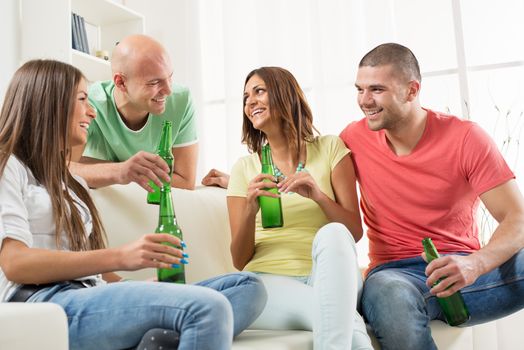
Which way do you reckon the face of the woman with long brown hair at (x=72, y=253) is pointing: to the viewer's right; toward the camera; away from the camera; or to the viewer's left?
to the viewer's right

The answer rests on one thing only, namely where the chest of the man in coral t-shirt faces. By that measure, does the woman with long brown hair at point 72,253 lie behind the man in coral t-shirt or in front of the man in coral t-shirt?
in front

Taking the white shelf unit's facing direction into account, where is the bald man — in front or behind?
in front

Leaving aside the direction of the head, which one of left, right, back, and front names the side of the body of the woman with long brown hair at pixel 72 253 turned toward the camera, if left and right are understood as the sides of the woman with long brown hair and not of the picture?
right

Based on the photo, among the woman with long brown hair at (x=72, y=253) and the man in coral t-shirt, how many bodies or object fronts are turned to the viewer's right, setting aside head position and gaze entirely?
1

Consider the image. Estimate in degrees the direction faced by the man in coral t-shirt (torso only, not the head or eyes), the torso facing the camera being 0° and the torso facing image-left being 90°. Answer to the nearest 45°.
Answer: approximately 45°

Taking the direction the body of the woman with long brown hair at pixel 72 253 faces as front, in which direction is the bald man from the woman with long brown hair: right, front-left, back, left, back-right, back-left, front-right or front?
left

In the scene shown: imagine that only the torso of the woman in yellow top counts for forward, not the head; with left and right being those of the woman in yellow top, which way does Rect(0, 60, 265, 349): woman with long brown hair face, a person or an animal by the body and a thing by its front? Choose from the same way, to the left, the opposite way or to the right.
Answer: to the left

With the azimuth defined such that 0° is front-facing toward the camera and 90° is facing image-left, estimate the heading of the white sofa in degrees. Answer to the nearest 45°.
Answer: approximately 0°
